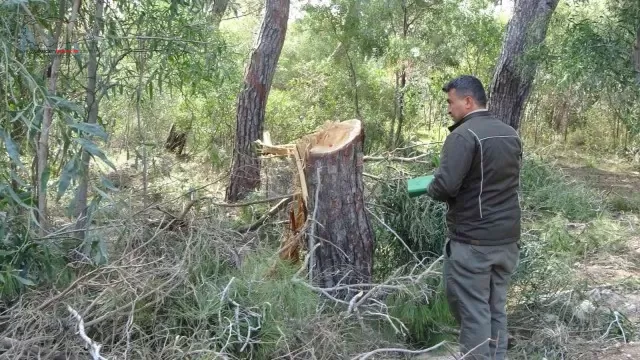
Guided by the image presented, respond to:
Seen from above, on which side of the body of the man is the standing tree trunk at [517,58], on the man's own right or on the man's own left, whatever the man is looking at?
on the man's own right

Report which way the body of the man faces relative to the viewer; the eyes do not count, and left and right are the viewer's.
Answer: facing away from the viewer and to the left of the viewer

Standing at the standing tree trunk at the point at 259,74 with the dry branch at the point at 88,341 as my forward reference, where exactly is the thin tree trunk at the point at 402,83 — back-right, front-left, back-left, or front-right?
back-left

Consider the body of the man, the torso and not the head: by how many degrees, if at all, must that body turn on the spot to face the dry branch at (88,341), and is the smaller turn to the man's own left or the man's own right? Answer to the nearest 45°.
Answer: approximately 90° to the man's own left

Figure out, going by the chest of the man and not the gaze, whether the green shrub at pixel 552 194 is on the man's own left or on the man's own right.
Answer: on the man's own right

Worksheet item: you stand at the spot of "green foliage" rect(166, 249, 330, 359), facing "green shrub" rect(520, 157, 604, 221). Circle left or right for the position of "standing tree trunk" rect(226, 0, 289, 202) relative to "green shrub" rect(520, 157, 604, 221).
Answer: left

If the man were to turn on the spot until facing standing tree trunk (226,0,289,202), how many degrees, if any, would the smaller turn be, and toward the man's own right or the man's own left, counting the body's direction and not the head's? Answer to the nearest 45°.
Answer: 0° — they already face it

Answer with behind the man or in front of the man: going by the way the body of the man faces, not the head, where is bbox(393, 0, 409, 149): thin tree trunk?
in front

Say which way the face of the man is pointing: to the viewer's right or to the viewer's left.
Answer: to the viewer's left

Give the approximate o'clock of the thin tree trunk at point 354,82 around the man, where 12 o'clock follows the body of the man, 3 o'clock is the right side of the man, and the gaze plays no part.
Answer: The thin tree trunk is roughly at 1 o'clock from the man.
